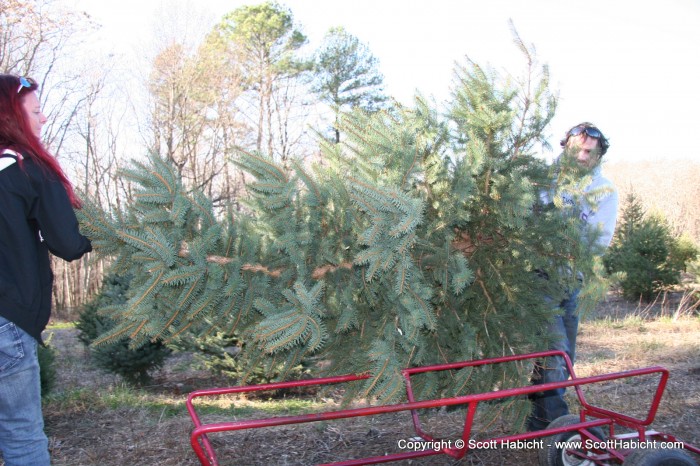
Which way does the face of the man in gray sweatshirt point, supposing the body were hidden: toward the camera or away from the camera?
toward the camera

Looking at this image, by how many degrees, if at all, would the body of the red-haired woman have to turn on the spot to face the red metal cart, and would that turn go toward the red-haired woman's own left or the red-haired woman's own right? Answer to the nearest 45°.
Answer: approximately 45° to the red-haired woman's own right

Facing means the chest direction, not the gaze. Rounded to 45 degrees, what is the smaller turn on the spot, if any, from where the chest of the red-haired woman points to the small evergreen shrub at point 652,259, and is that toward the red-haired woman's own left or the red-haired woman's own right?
0° — they already face it

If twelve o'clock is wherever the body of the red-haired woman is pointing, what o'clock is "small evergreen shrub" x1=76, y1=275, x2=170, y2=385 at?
The small evergreen shrub is roughly at 11 o'clock from the red-haired woman.

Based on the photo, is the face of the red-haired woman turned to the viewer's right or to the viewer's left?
to the viewer's right

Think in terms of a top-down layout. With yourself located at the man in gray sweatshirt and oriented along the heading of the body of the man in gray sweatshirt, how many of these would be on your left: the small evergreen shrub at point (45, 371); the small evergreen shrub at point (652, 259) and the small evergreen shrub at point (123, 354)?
0

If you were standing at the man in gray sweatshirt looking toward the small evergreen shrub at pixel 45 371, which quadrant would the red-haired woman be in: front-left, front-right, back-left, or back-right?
front-left

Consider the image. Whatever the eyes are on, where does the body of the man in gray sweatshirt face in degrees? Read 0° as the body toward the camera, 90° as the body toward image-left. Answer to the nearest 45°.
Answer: approximately 45°

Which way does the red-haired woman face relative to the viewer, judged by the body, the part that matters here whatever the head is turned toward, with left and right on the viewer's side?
facing away from the viewer and to the right of the viewer

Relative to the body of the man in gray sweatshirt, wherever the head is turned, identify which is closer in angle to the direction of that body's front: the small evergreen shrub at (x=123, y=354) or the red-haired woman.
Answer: the red-haired woman

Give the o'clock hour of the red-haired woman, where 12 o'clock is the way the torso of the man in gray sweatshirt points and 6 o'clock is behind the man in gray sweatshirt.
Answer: The red-haired woman is roughly at 12 o'clock from the man in gray sweatshirt.

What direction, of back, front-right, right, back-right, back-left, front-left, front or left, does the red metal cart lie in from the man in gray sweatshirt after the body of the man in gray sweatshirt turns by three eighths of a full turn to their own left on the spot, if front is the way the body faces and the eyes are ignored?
right
